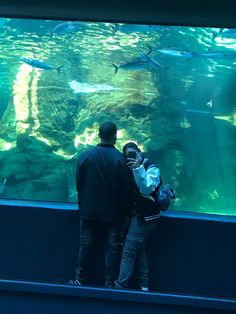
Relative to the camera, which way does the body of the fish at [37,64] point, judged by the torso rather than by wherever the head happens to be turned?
to the viewer's left

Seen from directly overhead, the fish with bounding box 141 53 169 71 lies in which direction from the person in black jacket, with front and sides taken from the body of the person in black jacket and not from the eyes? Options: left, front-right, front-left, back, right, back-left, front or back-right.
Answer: front

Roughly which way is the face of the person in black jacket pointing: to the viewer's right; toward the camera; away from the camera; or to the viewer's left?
away from the camera

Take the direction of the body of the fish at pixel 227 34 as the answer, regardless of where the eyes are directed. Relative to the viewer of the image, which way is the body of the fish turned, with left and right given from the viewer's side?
facing to the right of the viewer

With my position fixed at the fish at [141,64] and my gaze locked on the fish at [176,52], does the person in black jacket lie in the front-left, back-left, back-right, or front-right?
back-right

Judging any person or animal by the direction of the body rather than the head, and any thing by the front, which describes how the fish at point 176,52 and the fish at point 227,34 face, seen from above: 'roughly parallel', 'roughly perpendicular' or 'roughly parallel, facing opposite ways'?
roughly parallel

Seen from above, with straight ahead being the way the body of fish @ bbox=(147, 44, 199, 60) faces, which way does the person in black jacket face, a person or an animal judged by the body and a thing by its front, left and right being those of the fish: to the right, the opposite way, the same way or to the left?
to the left
